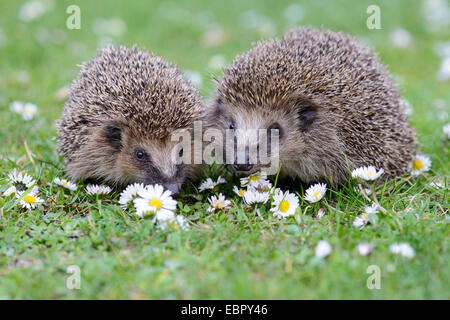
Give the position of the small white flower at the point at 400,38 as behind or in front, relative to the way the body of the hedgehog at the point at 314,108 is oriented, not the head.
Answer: behind
